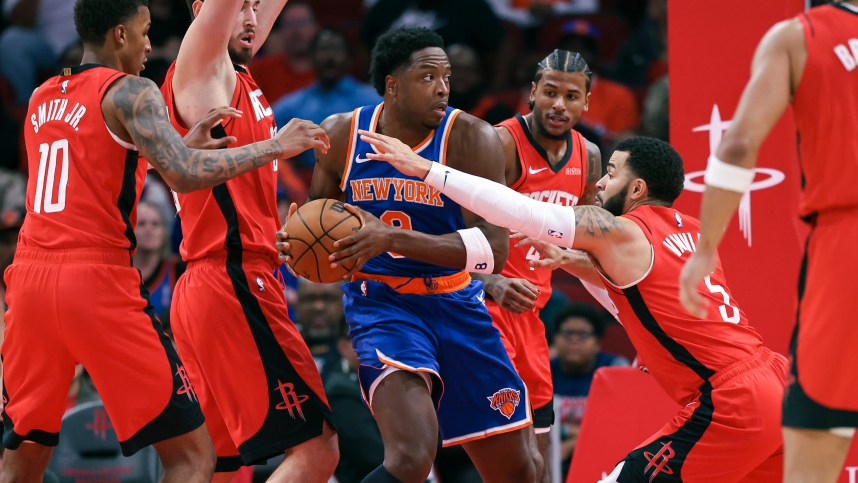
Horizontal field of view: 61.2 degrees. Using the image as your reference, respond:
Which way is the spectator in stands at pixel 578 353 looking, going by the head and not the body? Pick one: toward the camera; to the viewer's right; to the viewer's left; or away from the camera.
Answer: toward the camera

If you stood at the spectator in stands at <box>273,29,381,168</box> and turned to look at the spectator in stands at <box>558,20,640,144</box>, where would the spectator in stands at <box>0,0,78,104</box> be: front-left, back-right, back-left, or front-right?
back-left

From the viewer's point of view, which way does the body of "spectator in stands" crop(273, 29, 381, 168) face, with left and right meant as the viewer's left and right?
facing the viewer

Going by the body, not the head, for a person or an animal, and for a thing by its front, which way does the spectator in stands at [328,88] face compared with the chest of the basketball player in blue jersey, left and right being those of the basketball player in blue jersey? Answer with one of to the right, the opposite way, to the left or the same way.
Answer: the same way

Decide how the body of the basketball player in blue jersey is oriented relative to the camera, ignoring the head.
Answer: toward the camera

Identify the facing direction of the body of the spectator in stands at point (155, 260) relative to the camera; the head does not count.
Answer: toward the camera

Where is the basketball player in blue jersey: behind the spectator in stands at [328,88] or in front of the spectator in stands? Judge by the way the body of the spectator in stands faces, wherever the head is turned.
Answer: in front

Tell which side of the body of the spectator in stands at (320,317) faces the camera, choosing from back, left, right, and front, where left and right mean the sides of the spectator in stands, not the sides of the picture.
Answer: front

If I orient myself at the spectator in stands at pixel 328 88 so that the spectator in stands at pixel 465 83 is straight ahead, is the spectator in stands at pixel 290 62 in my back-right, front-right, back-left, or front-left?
back-left

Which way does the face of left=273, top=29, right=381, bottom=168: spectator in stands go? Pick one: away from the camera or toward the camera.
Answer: toward the camera

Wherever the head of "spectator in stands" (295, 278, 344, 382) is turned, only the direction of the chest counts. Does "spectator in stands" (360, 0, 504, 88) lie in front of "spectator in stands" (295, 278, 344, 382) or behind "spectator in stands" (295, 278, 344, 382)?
behind

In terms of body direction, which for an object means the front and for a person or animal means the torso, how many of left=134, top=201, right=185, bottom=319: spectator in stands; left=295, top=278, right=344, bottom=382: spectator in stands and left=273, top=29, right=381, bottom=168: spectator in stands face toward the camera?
3

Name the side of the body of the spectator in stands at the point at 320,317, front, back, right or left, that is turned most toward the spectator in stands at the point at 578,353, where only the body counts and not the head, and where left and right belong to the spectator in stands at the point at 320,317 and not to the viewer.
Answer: left
